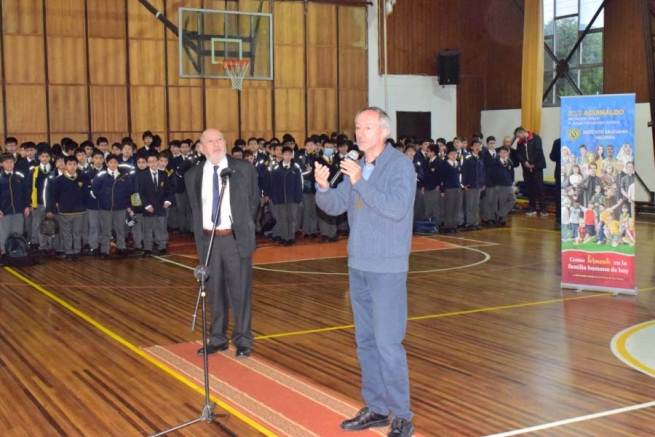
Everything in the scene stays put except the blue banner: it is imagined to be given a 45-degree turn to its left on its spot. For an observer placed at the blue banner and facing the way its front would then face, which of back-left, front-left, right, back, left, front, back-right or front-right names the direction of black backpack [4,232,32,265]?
back-right

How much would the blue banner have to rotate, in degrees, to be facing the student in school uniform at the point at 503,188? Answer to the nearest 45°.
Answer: approximately 180°

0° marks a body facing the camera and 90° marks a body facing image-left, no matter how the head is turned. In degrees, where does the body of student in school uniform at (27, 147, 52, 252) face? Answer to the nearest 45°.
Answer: approximately 315°

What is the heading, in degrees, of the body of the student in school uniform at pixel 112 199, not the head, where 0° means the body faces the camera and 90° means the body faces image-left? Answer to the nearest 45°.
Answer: approximately 0°

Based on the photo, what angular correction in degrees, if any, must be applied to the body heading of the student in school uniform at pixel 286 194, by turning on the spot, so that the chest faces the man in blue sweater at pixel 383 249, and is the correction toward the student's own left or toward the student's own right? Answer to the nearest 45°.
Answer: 0° — they already face them

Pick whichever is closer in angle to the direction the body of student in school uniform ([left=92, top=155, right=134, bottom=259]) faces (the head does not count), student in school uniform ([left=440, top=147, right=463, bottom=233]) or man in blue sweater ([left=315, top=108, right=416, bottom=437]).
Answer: the man in blue sweater

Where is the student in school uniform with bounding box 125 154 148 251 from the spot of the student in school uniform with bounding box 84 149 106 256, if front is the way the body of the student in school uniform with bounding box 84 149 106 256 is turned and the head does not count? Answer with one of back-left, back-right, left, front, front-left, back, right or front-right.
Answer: left

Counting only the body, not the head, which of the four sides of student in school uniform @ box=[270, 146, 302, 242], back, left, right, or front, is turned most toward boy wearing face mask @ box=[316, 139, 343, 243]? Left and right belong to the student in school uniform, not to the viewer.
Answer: left

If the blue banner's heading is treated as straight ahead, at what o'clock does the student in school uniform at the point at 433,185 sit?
The student in school uniform is roughly at 5 o'clock from the blue banner.

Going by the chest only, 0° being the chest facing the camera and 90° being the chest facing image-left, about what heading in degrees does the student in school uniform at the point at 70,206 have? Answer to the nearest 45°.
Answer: approximately 0°

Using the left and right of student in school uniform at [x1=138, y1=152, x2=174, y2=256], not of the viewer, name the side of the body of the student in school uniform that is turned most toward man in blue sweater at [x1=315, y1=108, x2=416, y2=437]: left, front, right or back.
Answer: front

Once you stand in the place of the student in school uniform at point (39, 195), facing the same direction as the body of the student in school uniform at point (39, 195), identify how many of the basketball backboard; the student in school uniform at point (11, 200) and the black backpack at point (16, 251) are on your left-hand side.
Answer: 1
